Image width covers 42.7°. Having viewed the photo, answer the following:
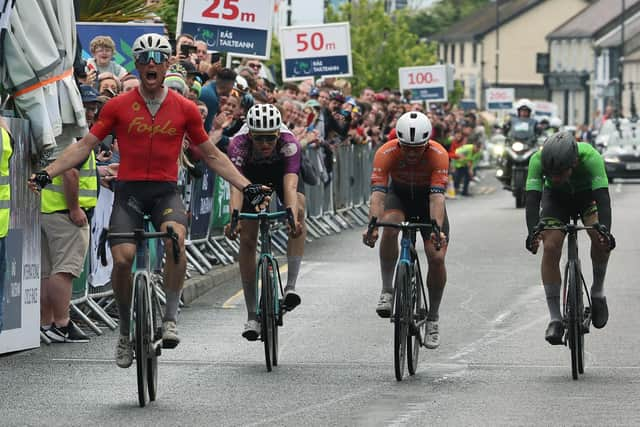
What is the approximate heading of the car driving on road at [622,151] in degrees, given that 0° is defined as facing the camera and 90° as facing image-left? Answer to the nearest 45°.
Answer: approximately 0°

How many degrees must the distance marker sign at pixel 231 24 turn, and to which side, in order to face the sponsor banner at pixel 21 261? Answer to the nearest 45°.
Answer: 0° — it already faces it

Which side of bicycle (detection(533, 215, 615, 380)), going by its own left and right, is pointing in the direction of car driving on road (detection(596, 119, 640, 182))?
back

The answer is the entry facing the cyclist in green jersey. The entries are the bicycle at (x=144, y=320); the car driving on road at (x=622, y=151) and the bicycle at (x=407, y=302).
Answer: the car driving on road

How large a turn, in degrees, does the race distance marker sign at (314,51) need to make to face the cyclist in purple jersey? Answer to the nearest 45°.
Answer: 0° — it already faces them

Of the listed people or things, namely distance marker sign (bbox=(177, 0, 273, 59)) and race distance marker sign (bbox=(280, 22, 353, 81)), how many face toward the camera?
2

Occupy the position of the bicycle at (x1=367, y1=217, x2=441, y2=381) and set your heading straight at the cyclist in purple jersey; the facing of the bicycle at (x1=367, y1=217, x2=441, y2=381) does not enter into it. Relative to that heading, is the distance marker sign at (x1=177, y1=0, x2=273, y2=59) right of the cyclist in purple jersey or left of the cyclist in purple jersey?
right

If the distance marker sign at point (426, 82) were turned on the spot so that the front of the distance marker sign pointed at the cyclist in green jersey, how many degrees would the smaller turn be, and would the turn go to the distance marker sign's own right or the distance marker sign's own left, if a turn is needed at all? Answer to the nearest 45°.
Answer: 0° — it already faces them
